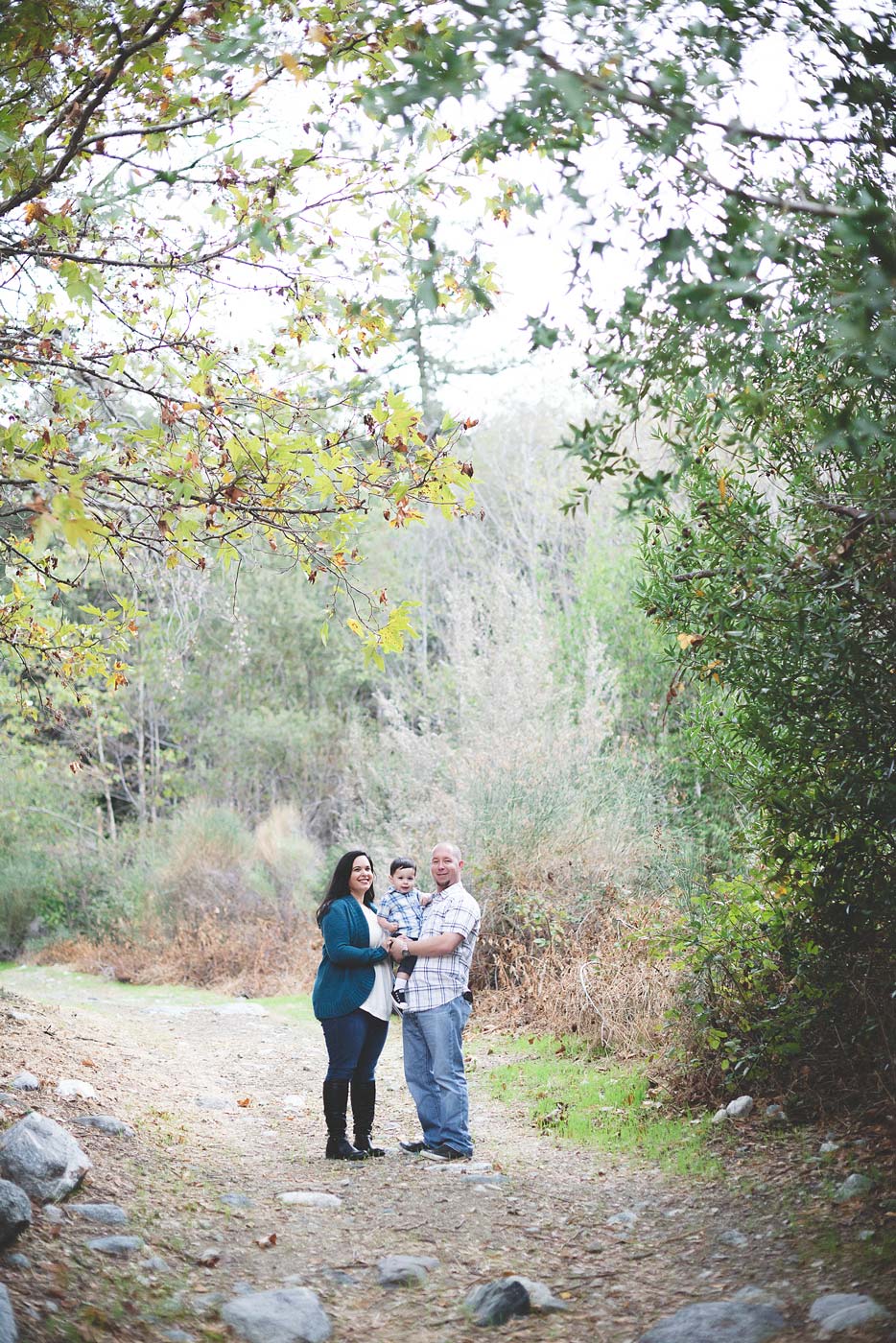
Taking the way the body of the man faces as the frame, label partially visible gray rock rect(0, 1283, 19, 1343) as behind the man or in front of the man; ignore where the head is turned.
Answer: in front

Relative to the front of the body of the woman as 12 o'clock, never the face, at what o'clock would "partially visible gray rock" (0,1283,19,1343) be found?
The partially visible gray rock is roughly at 2 o'clock from the woman.

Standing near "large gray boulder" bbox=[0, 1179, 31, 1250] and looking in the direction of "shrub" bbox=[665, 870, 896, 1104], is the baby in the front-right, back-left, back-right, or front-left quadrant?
front-left

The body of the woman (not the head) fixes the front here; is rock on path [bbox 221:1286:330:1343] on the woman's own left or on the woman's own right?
on the woman's own right

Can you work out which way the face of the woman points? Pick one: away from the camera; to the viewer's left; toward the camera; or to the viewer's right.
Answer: toward the camera

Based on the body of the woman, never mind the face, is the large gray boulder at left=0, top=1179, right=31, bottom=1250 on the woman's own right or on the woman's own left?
on the woman's own right

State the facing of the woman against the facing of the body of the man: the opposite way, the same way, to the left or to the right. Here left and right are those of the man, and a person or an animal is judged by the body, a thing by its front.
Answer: to the left

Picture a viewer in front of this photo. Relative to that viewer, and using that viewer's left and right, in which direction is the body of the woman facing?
facing the viewer and to the right of the viewer

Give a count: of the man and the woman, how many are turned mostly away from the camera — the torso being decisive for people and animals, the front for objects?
0

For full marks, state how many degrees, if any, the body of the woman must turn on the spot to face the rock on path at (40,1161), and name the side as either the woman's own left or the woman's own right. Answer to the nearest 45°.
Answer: approximately 90° to the woman's own right

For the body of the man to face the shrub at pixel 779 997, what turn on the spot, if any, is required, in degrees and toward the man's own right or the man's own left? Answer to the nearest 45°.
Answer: approximately 135° to the man's own left

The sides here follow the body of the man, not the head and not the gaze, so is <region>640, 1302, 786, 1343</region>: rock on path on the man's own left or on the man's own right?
on the man's own left
